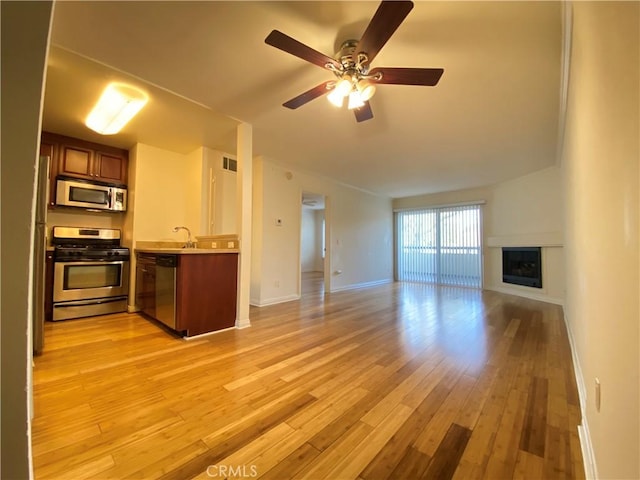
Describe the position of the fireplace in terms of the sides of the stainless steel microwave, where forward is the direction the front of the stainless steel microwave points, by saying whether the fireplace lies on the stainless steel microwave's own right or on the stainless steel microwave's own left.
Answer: on the stainless steel microwave's own left

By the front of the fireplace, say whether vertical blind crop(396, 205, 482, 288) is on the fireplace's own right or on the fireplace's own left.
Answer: on the fireplace's own right

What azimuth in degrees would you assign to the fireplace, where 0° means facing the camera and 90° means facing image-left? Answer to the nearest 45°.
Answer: approximately 45°

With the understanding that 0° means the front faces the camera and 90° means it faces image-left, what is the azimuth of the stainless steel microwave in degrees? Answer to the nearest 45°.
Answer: approximately 0°
